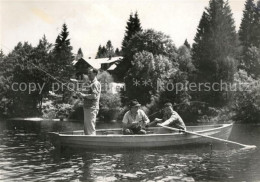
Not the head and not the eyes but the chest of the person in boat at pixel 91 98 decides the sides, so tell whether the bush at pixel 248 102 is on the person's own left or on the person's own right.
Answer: on the person's own right

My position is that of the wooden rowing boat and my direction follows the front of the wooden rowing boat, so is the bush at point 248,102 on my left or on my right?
on my left

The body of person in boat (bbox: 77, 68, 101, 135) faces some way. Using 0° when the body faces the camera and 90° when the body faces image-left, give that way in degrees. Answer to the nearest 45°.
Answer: approximately 90°

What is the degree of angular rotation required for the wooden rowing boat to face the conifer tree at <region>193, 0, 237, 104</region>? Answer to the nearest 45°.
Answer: approximately 90° to its left

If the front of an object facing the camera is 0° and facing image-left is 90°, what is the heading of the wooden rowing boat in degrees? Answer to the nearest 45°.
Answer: approximately 270°

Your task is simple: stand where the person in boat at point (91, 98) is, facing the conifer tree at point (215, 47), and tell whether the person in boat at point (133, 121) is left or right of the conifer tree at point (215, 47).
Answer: right
